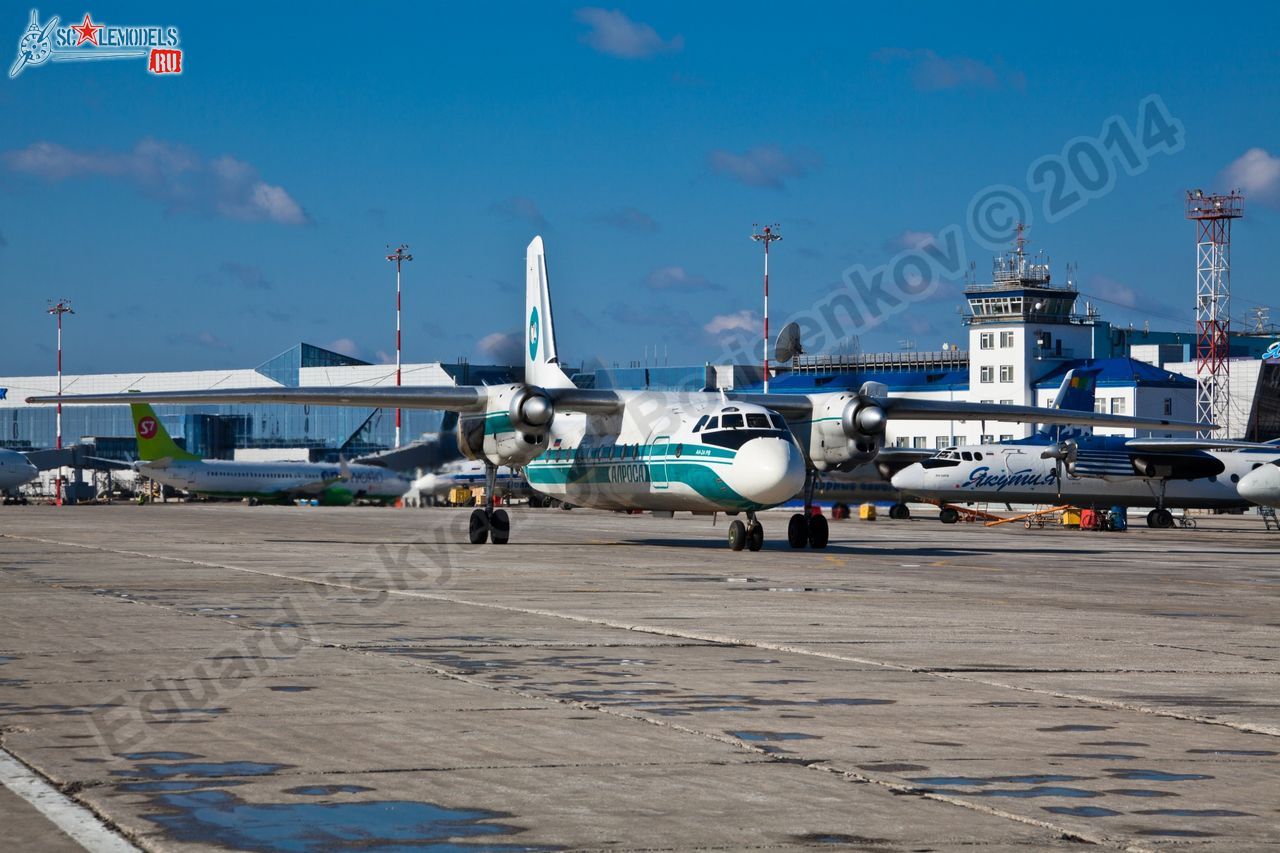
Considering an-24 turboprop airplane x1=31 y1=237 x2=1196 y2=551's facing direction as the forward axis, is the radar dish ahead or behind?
behind

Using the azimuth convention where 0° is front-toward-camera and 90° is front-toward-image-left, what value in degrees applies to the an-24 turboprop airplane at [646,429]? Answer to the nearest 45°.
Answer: approximately 0°
